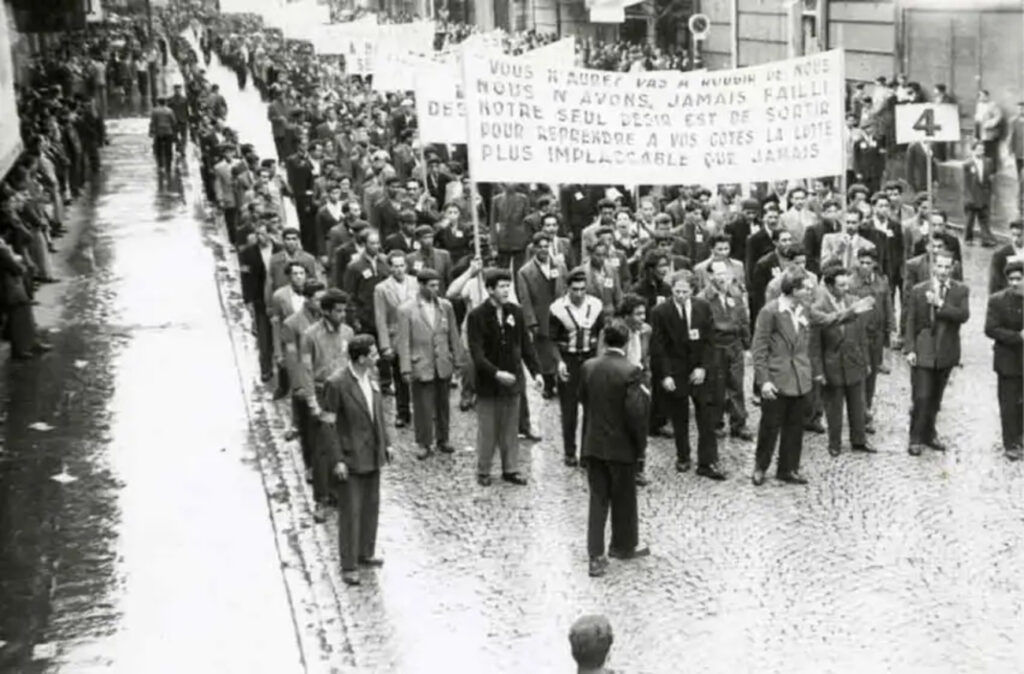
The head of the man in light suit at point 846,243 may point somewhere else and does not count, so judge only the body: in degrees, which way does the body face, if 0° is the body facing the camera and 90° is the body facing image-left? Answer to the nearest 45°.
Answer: approximately 0°
